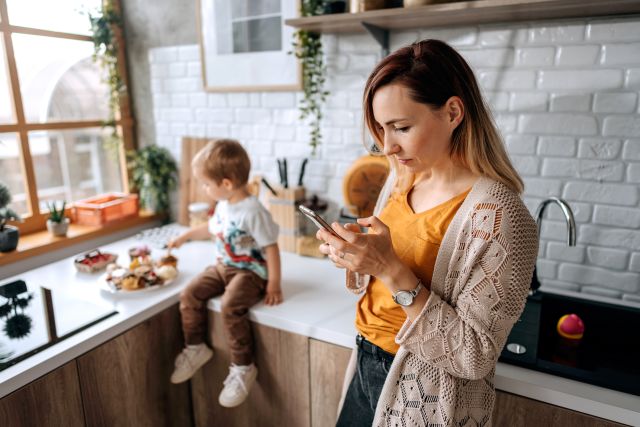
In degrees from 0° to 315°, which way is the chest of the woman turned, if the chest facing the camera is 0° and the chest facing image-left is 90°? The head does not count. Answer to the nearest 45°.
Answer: approximately 45°

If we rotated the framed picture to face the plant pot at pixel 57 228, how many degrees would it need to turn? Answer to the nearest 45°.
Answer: approximately 90° to its right

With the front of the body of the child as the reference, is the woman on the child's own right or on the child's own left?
on the child's own left

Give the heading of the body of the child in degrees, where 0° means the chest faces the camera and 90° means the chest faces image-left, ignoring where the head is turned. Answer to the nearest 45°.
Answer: approximately 45°

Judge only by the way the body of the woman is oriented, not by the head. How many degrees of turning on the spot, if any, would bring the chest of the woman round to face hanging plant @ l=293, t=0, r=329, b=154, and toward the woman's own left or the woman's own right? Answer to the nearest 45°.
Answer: approximately 90° to the woman's own right

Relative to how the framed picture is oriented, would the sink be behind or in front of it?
in front

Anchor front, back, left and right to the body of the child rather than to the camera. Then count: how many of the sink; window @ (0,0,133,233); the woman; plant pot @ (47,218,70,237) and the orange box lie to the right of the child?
3

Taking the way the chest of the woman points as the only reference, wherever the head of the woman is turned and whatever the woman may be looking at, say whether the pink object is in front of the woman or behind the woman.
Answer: behind

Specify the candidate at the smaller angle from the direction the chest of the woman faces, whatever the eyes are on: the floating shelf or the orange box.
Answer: the orange box

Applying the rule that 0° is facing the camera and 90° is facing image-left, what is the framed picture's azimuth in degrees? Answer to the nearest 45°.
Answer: approximately 0°
